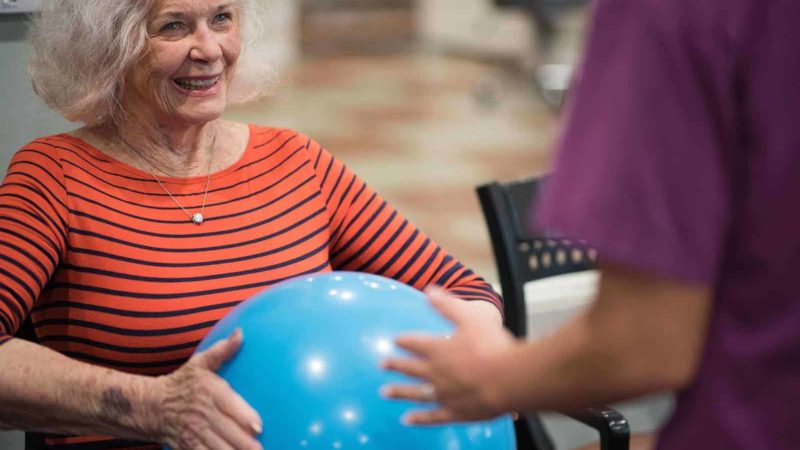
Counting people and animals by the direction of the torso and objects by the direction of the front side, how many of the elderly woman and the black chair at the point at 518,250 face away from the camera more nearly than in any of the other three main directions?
0

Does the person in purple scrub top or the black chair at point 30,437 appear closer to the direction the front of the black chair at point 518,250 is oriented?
the person in purple scrub top

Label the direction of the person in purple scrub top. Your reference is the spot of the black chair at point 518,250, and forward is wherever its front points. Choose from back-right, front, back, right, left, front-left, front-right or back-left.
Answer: front-right

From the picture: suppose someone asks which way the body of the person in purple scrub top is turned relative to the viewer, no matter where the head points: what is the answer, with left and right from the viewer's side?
facing away from the viewer and to the left of the viewer

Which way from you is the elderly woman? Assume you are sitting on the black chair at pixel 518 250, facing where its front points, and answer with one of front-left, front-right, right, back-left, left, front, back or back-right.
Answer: right

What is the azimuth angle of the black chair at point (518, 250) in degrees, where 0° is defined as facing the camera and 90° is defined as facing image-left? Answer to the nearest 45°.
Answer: approximately 315°

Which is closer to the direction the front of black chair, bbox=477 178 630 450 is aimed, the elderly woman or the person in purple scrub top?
the person in purple scrub top

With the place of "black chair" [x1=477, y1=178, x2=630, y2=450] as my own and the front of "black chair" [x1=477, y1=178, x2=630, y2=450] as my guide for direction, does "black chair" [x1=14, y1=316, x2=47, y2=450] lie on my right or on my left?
on my right

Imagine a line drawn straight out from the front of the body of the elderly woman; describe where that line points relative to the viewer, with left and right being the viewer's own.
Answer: facing the viewer and to the right of the viewer

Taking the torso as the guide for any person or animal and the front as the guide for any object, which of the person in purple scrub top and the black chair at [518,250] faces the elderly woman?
the person in purple scrub top

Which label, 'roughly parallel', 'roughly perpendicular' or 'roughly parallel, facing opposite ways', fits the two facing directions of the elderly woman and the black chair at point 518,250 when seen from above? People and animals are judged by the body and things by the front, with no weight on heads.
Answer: roughly parallel

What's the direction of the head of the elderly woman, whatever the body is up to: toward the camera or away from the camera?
toward the camera

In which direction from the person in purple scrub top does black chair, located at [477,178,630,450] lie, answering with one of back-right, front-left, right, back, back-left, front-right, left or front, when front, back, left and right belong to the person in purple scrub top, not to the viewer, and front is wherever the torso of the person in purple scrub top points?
front-right

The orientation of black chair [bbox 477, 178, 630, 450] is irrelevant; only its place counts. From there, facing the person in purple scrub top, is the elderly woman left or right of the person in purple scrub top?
right

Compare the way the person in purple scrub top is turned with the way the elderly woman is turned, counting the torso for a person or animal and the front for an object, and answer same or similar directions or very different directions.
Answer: very different directions
